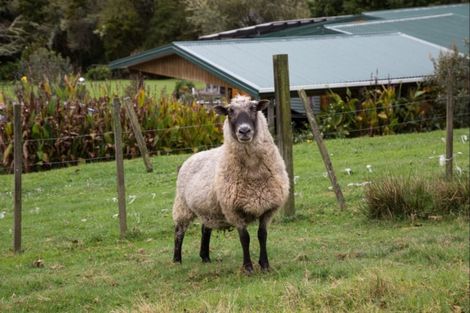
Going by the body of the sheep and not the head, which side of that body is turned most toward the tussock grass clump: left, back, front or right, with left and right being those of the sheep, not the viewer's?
left

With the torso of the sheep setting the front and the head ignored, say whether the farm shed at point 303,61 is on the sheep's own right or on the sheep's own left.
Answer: on the sheep's own left

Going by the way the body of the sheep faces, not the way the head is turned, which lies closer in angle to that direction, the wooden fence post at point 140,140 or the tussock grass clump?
the tussock grass clump

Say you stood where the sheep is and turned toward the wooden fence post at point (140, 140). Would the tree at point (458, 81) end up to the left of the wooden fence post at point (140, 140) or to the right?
right

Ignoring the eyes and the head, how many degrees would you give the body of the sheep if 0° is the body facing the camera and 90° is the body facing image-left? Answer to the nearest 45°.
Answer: approximately 315°

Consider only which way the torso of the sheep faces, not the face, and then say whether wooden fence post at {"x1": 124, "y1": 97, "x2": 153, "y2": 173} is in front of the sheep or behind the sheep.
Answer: behind

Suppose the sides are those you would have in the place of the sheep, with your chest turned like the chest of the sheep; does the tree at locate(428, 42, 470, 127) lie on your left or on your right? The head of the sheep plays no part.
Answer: on your left

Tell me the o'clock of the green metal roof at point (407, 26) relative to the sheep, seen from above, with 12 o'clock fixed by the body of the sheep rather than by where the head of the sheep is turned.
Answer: The green metal roof is roughly at 8 o'clock from the sheep.

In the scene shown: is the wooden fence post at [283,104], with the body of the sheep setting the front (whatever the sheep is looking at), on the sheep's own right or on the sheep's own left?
on the sheep's own left

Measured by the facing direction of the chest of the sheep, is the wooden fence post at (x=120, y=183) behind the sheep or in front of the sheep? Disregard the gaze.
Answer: behind
